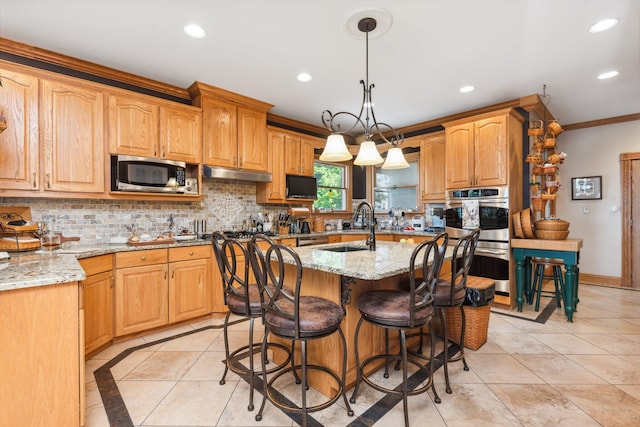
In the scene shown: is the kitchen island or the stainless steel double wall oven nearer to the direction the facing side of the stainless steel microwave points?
the kitchen island

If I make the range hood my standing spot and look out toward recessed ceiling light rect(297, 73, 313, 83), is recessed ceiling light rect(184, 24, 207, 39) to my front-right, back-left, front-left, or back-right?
front-right

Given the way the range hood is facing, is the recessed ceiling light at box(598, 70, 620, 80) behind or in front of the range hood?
in front

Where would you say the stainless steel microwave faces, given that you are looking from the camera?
facing the viewer

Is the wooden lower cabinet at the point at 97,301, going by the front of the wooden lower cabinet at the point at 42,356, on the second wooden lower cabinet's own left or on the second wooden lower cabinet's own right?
on the second wooden lower cabinet's own left

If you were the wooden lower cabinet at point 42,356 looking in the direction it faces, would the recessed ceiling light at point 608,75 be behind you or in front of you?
in front

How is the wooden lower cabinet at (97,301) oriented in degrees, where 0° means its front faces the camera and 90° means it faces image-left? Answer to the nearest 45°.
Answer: approximately 315°

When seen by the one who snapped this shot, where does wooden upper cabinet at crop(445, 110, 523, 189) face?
facing the viewer and to the left of the viewer

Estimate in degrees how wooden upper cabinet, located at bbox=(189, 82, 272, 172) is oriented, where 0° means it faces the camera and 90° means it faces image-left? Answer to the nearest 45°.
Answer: approximately 315°

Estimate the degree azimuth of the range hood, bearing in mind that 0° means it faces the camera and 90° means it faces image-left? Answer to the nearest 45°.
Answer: approximately 315°

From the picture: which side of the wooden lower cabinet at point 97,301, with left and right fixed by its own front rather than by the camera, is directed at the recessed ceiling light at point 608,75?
front

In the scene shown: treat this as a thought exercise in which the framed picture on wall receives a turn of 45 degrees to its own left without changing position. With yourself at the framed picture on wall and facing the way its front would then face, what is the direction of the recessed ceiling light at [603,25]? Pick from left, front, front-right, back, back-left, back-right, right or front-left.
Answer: front-right

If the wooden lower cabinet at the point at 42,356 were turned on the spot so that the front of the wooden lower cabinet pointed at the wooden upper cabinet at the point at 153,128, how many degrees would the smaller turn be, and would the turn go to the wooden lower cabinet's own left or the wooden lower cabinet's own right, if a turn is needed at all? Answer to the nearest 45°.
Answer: approximately 45° to the wooden lower cabinet's own left
